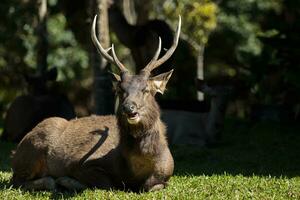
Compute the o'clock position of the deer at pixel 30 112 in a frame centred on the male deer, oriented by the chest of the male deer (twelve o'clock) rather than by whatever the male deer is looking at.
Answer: The deer is roughly at 7 o'clock from the male deer.

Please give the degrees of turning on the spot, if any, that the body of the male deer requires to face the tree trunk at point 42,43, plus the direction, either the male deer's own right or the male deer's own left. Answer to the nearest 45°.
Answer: approximately 135° to the male deer's own left

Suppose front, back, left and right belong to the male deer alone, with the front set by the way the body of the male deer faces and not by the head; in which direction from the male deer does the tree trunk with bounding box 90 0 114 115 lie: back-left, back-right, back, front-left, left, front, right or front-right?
back-left

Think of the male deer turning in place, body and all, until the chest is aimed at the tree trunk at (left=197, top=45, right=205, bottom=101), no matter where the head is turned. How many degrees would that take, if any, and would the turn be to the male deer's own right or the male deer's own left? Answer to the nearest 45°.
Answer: approximately 135° to the male deer's own left

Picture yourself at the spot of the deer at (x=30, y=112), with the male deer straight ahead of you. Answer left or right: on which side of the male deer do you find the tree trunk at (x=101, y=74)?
left

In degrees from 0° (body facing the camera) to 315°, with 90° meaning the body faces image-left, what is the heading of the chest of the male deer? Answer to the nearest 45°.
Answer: approximately 315°
